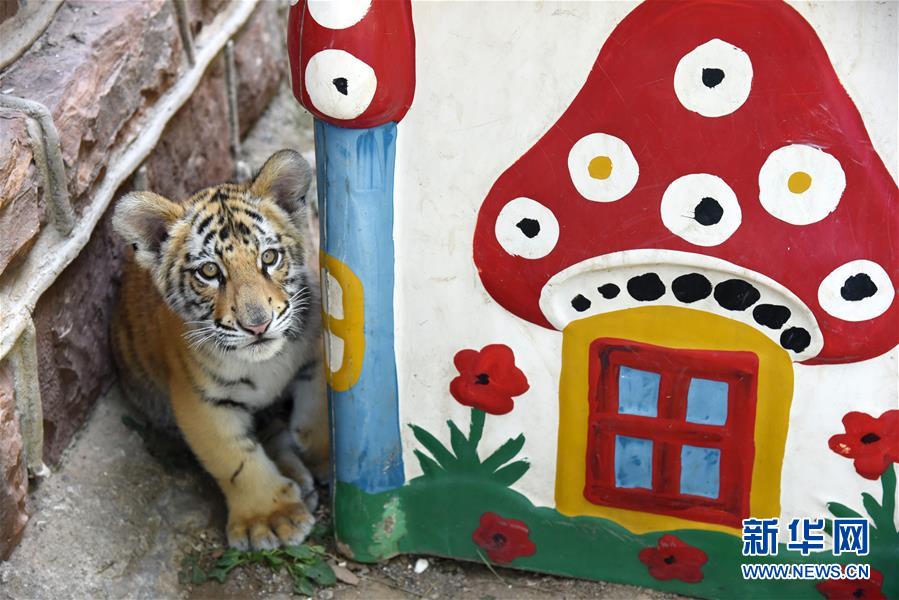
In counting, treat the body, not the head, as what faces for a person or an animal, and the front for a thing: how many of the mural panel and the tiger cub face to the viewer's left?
0

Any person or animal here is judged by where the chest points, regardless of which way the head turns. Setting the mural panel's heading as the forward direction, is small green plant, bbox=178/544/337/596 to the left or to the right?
on its right

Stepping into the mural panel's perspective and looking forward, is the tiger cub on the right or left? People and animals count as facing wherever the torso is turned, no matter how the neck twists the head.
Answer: on its right

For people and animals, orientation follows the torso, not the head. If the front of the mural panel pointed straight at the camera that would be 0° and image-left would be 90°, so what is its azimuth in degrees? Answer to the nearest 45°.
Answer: approximately 0°

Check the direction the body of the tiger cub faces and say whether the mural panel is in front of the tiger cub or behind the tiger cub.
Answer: in front
